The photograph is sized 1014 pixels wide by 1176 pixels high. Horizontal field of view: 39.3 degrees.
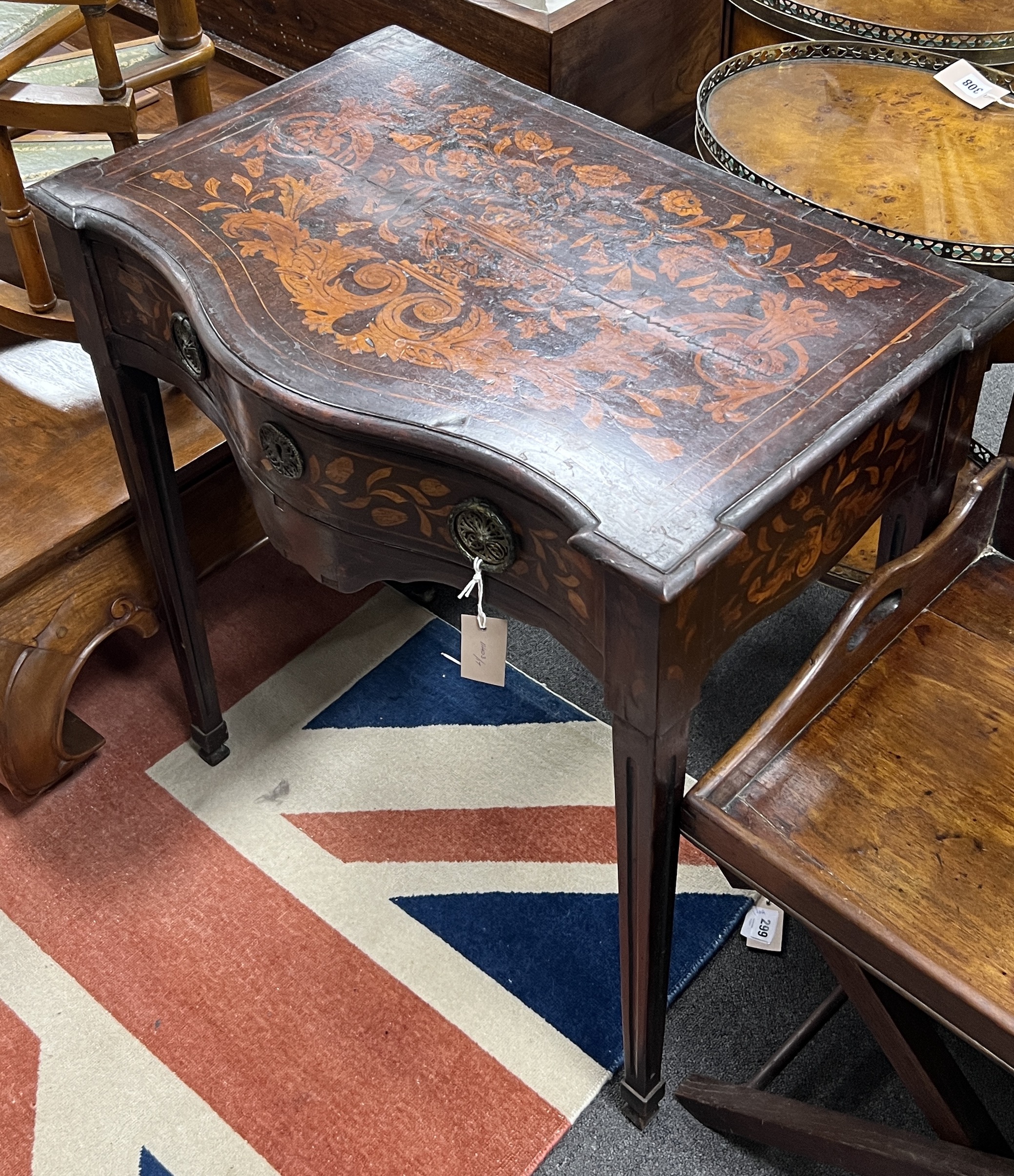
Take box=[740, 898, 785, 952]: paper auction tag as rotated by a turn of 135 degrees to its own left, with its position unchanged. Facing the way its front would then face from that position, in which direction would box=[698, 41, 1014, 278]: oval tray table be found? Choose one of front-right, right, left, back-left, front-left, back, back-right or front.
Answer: front-left

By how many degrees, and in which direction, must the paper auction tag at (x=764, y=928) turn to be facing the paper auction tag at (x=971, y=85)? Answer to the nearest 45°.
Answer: approximately 180°

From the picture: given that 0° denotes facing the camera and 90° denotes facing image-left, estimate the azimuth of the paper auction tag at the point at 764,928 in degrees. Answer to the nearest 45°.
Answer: approximately 0°

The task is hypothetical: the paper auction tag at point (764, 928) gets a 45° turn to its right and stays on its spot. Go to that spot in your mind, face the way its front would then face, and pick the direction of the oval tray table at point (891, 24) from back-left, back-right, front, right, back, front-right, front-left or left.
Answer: back-right
